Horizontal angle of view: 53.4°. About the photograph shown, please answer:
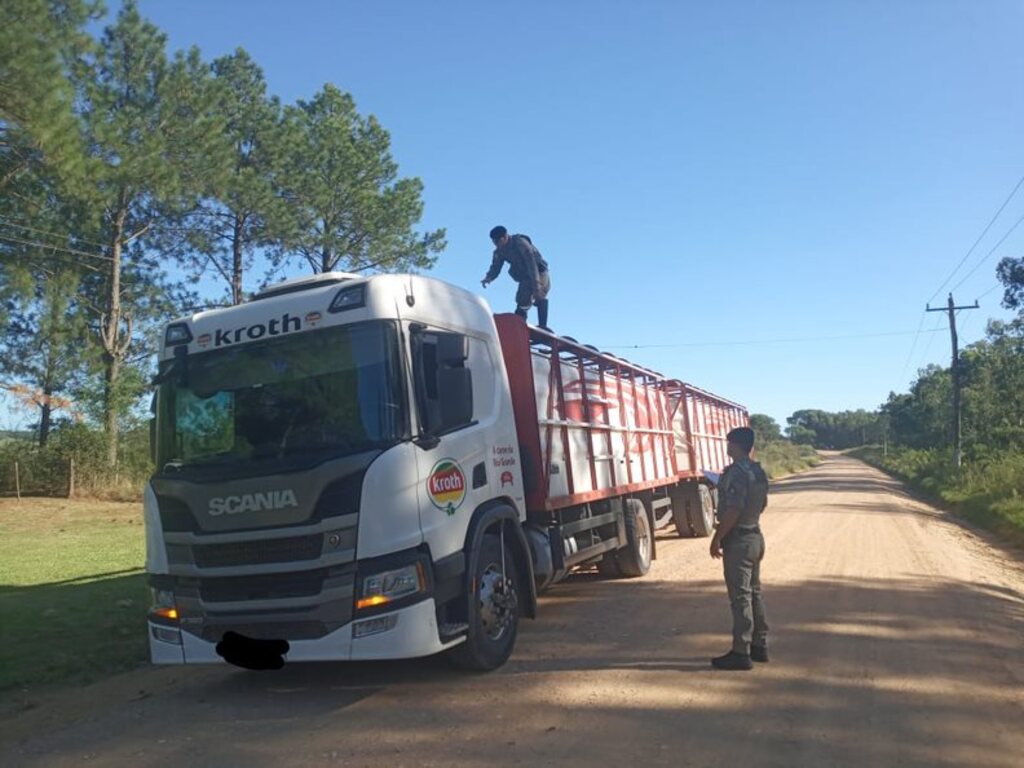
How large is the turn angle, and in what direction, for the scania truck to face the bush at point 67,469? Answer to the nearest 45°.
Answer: approximately 90° to its right

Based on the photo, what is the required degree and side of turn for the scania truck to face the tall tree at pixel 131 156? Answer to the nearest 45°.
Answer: approximately 135° to its right

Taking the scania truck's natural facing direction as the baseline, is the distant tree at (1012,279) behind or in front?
behind

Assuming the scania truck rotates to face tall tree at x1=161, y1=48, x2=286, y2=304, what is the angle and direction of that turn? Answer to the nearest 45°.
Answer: approximately 135° to its right

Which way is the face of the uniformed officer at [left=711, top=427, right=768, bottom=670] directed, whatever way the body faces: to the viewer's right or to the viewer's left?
to the viewer's left

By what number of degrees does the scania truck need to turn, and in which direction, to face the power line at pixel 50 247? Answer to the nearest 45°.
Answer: approximately 90° to its right

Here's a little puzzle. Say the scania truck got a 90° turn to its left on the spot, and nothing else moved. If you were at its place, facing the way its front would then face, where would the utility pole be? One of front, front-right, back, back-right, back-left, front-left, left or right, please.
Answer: left

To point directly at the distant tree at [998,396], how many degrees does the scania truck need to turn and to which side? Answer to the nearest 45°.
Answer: approximately 180°

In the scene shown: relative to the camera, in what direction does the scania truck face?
facing the viewer and to the left of the viewer

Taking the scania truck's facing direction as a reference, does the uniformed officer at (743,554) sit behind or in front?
in front

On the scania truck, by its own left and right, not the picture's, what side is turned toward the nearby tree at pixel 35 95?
right
